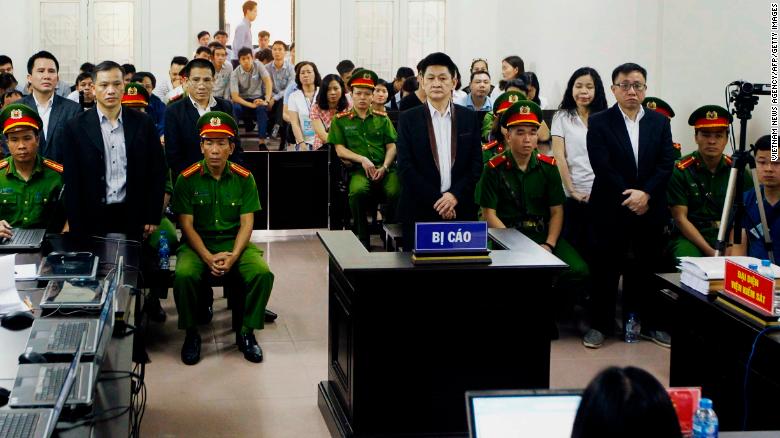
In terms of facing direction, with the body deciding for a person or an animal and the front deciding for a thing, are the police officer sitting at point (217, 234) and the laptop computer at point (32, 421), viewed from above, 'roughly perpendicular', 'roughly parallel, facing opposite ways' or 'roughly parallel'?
roughly perpendicular

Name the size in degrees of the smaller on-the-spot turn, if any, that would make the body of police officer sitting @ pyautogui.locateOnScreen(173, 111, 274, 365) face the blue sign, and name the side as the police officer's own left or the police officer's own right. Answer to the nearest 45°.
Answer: approximately 45° to the police officer's own left

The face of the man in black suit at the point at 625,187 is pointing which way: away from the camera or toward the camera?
toward the camera

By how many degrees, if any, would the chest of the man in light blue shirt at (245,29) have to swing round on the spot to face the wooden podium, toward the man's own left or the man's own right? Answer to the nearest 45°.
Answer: approximately 45° to the man's own right

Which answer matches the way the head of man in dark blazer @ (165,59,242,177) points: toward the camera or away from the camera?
toward the camera

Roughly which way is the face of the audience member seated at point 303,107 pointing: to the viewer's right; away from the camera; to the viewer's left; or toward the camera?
toward the camera

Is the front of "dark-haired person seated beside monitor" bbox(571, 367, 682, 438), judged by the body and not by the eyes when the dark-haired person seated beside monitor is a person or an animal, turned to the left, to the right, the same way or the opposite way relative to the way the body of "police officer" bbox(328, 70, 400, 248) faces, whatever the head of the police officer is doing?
the opposite way

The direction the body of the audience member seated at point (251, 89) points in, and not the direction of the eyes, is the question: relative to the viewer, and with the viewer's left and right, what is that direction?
facing the viewer

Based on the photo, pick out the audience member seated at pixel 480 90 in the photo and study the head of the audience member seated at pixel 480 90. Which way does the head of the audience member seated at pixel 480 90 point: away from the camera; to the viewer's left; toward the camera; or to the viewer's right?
toward the camera

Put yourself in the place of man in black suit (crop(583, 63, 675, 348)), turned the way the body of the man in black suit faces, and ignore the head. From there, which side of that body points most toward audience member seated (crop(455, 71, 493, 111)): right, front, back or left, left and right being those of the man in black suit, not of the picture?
back

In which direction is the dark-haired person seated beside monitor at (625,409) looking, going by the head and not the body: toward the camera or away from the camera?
away from the camera

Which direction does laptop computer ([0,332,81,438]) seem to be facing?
to the viewer's left

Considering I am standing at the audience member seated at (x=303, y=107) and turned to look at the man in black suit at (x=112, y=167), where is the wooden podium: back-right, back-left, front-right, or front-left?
front-left

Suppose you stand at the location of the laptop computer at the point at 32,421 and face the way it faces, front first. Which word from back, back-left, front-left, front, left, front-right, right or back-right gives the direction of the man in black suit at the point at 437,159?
back-right

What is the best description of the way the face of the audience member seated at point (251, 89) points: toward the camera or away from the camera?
toward the camera

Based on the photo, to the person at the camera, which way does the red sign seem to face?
facing the viewer and to the left of the viewer

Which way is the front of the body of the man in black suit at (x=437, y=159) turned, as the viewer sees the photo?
toward the camera

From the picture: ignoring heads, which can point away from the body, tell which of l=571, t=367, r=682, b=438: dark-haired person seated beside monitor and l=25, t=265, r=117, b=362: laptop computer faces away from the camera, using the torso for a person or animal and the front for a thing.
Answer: the dark-haired person seated beside monitor

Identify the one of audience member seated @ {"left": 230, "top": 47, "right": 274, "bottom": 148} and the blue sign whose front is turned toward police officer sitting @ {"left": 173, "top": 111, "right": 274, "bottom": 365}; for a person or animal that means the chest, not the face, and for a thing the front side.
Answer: the audience member seated

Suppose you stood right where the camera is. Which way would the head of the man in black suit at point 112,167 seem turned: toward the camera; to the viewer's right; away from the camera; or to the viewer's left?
toward the camera
